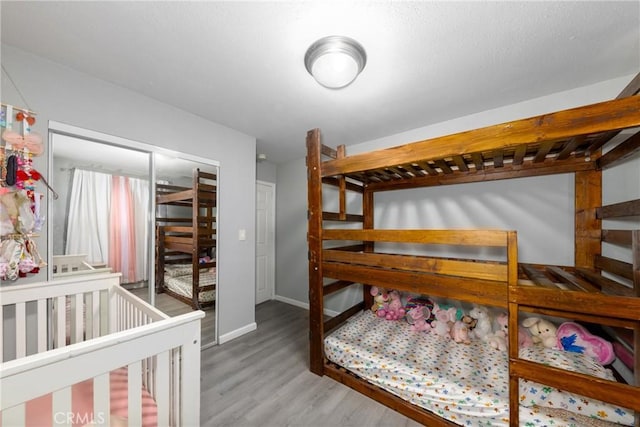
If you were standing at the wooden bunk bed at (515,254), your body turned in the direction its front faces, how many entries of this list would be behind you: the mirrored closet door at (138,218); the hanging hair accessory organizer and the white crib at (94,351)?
0

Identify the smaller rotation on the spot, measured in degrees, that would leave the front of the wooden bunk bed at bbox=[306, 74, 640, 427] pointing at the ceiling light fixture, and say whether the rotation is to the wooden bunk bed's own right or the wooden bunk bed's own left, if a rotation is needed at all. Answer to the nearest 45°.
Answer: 0° — it already faces it

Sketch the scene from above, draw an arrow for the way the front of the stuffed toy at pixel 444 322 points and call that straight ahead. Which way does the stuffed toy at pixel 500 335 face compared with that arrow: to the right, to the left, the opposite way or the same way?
the same way

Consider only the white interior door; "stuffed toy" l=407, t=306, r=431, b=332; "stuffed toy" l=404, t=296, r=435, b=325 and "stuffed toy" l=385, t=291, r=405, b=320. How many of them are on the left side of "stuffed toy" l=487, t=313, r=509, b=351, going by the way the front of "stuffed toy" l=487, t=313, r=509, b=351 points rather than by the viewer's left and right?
0

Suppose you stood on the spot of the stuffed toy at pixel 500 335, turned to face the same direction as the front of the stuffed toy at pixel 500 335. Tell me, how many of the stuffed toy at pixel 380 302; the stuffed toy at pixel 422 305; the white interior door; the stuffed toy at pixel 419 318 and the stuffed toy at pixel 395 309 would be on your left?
0

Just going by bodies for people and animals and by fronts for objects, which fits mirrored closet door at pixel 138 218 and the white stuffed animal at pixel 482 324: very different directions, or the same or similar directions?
very different directions

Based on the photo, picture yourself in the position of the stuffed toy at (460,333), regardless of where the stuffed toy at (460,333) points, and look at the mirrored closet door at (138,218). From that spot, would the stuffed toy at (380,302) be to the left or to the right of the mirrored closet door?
right

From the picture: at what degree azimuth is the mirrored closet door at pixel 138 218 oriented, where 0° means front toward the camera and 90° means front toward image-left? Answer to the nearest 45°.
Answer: approximately 315°

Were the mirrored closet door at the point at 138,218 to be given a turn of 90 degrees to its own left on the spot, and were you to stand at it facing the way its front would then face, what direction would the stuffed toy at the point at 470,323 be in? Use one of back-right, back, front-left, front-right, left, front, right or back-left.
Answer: right

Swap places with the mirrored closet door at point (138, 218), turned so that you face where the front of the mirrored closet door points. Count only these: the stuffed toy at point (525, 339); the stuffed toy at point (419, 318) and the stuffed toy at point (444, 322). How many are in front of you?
3

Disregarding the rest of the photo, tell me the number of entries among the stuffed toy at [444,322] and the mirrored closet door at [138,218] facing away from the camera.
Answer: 0

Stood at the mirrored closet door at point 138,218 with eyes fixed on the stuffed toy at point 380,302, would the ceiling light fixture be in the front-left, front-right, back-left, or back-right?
front-right

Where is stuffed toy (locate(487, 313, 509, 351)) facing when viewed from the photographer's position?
facing the viewer and to the left of the viewer

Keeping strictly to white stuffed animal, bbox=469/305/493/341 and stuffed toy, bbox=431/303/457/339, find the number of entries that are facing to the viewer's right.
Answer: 0

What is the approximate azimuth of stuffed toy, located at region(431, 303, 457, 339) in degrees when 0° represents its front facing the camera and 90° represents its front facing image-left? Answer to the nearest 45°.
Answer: approximately 45°
